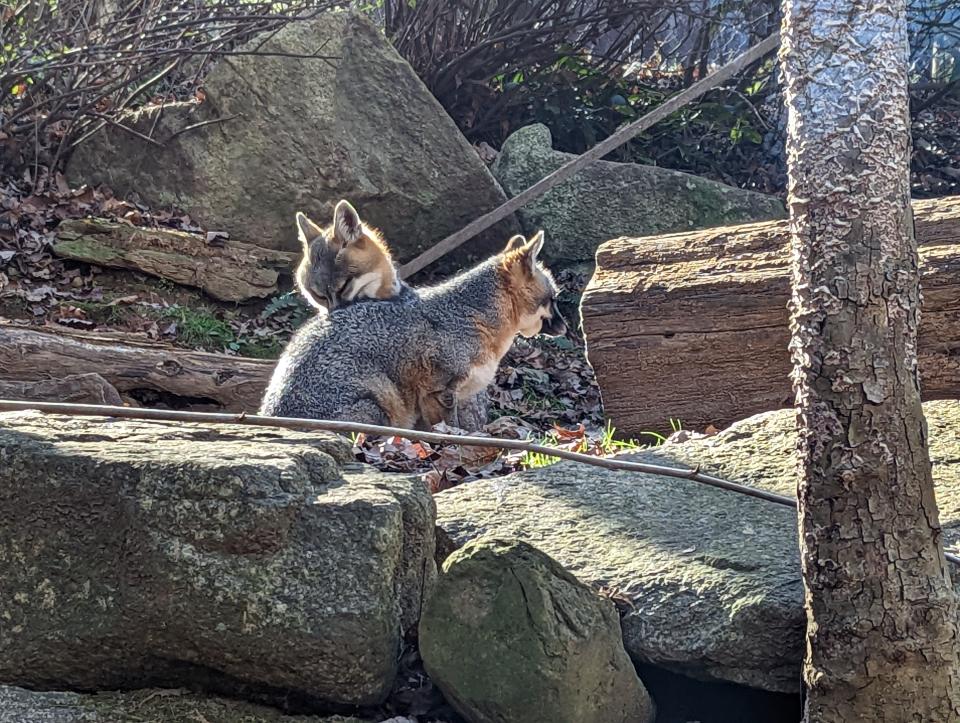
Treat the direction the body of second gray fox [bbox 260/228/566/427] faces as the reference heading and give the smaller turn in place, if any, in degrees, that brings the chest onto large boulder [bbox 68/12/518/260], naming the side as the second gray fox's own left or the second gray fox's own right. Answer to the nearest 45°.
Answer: approximately 90° to the second gray fox's own left

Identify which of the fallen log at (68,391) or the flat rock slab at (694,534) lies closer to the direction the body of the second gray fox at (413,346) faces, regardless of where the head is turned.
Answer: the flat rock slab

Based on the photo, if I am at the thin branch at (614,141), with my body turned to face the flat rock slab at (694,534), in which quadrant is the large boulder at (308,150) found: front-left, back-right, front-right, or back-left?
back-right

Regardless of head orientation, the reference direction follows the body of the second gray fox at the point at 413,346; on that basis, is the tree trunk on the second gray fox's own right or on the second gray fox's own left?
on the second gray fox's own right

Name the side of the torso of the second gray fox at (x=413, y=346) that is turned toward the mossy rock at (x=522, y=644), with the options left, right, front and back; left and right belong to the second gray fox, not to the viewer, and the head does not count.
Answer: right

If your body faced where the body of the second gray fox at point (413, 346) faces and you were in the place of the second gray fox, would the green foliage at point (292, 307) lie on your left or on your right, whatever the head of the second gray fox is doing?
on your left

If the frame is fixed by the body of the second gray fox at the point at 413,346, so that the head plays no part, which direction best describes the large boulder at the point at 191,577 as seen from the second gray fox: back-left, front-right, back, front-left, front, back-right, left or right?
right

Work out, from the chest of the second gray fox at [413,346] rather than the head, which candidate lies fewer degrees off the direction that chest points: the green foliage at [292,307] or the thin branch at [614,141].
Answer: the thin branch

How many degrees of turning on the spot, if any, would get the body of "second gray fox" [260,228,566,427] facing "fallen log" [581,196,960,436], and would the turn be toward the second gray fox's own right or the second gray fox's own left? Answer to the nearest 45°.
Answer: approximately 45° to the second gray fox's own right

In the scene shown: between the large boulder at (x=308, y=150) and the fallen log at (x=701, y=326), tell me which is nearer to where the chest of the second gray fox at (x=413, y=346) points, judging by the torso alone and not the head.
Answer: the fallen log

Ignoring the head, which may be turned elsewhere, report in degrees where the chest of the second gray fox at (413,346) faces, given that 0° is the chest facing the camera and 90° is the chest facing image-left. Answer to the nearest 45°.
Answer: approximately 270°
